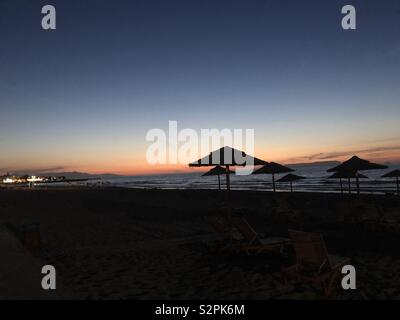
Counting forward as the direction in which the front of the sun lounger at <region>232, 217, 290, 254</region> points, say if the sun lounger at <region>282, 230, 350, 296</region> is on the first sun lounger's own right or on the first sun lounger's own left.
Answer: on the first sun lounger's own right

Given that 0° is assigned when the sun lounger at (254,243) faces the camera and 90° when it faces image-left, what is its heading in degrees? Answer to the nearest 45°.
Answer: approximately 270°

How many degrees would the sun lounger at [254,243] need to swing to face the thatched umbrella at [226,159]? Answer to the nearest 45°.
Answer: approximately 90° to its left
